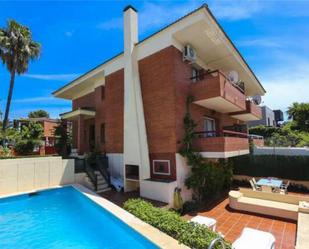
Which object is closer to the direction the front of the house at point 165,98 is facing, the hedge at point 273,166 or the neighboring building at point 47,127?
the hedge

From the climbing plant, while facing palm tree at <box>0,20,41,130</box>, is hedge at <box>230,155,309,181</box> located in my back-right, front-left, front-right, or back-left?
back-right

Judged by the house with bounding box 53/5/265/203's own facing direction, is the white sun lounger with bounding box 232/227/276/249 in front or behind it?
in front

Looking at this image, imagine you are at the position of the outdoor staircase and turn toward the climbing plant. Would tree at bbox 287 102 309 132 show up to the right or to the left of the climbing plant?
left

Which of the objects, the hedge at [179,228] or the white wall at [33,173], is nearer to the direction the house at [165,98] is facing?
the hedge

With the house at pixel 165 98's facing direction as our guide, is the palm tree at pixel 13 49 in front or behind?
behind

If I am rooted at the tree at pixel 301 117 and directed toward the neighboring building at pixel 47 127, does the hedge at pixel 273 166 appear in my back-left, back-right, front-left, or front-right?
front-left

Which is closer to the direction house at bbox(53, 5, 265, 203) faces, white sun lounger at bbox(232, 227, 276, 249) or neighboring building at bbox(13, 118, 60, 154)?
the white sun lounger

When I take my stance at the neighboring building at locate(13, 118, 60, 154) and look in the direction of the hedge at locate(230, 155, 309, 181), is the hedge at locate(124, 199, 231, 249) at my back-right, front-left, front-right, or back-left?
front-right

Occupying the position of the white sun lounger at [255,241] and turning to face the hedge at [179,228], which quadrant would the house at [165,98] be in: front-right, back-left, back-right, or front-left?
front-right
